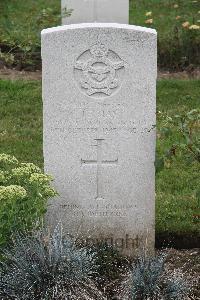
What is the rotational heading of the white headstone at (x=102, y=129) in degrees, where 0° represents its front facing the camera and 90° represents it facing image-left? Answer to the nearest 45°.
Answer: approximately 0°

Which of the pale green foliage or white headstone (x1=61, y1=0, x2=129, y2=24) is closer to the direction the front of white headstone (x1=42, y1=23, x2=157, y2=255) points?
the pale green foliage

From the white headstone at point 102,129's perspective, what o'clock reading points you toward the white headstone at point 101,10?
the white headstone at point 101,10 is roughly at 6 o'clock from the white headstone at point 102,129.

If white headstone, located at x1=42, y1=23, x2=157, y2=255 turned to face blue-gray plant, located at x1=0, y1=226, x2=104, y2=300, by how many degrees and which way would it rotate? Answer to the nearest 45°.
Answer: approximately 45° to its right

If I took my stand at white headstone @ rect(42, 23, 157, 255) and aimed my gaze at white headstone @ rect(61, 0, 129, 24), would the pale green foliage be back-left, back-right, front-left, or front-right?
back-left

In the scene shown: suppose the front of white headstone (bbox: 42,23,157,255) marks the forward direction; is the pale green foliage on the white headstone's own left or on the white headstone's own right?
on the white headstone's own right

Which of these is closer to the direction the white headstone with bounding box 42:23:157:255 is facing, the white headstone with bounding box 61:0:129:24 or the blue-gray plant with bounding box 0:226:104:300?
the blue-gray plant
